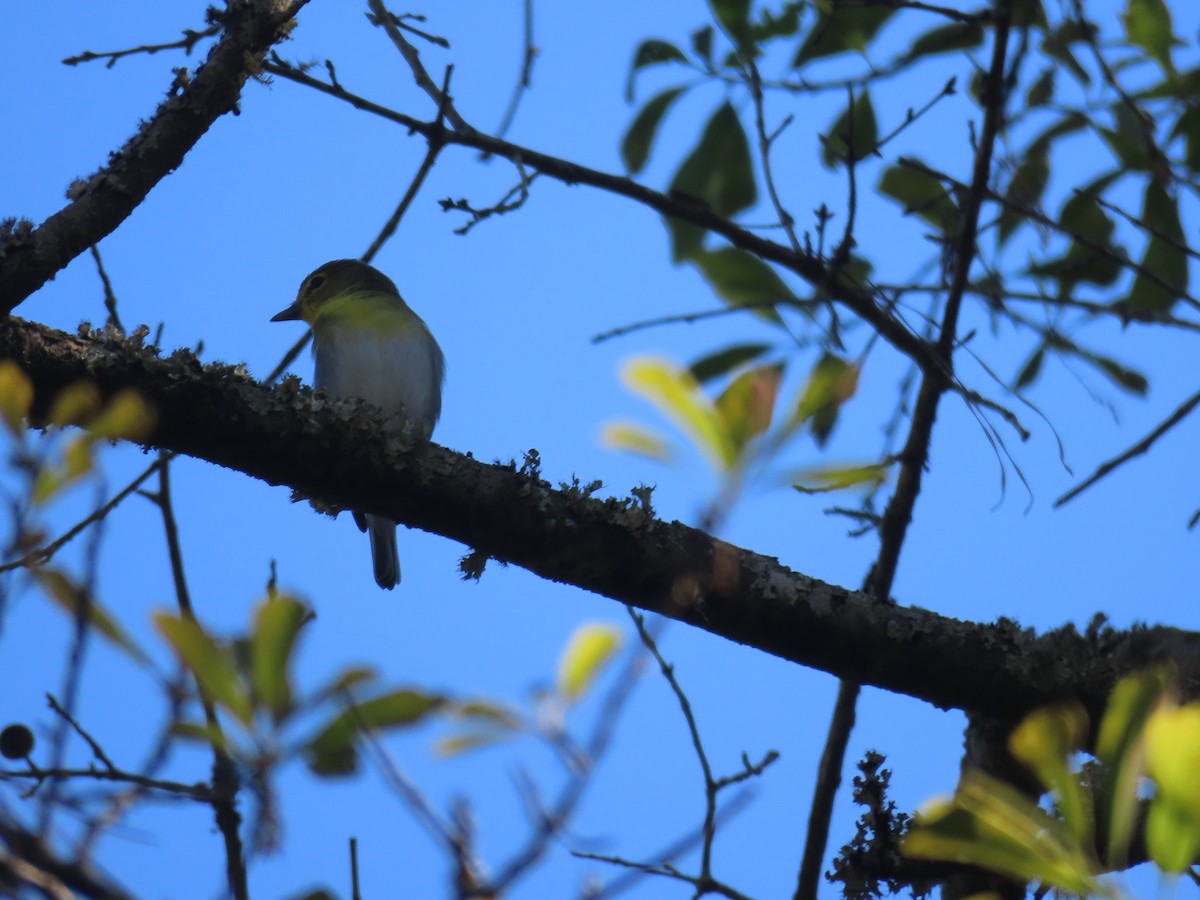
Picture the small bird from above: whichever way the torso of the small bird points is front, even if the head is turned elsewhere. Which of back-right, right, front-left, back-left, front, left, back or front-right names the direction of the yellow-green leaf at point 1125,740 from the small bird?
front-left

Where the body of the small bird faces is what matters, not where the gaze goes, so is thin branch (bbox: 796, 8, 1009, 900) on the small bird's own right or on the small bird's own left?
on the small bird's own left

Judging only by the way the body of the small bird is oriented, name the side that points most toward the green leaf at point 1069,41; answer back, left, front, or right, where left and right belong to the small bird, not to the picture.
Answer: left

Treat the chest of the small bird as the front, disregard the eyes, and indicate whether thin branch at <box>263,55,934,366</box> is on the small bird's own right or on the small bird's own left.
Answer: on the small bird's own left

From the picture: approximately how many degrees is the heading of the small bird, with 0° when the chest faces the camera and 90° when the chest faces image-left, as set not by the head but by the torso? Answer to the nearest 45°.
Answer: approximately 45°

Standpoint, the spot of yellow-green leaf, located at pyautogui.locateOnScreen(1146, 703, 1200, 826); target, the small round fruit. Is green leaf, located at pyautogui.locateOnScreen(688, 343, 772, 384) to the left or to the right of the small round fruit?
right
